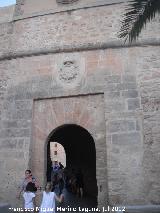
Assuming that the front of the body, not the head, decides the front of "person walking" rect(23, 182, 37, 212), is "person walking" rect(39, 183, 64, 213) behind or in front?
behind
